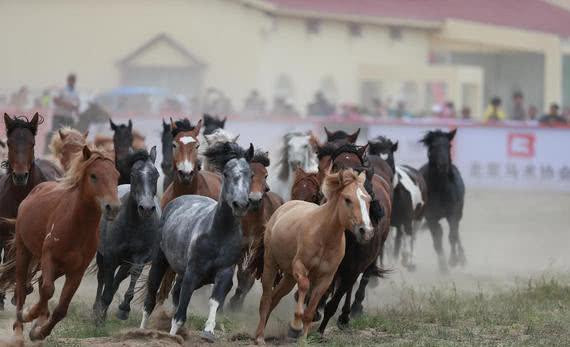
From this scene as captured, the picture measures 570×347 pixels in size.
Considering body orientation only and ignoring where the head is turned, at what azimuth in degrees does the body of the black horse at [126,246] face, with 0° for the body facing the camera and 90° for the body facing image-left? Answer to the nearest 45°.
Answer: approximately 315°

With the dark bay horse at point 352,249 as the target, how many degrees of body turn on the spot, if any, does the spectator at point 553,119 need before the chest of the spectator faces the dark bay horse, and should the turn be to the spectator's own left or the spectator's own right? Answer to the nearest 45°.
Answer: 0° — they already face it

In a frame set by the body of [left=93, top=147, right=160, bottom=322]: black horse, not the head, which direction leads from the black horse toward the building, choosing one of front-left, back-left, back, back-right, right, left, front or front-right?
back-left

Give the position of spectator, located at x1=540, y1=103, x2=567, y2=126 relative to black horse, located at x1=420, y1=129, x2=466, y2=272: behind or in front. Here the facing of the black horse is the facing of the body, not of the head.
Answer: behind

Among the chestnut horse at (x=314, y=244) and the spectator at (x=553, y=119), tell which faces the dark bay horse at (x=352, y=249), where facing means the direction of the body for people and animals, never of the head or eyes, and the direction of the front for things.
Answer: the spectator

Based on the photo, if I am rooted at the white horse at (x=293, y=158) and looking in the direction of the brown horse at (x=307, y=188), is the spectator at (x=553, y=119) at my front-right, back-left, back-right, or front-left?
back-left

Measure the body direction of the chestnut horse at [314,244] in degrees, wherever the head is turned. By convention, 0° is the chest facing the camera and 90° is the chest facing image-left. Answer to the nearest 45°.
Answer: approximately 315°

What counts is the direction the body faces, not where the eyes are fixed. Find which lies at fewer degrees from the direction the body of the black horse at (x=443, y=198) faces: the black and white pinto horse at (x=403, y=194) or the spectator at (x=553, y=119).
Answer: the black and white pinto horse

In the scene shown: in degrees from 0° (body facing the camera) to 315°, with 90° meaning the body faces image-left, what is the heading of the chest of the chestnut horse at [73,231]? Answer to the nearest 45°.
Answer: approximately 315°

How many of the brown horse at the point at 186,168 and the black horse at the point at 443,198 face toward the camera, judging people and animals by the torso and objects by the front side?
2
